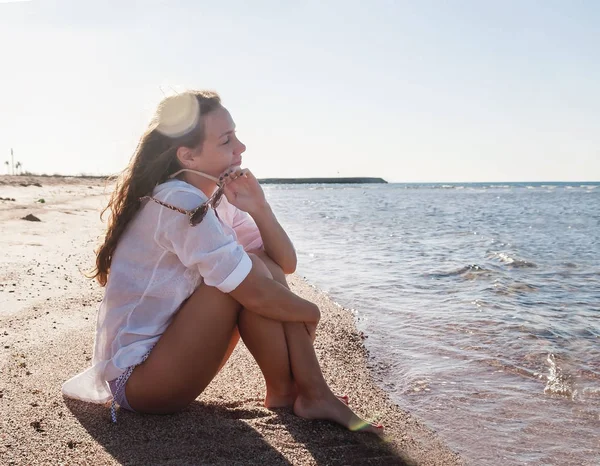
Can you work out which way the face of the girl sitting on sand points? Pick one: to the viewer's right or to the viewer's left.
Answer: to the viewer's right

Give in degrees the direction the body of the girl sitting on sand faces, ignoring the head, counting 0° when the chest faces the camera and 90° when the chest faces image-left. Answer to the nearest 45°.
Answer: approximately 270°
